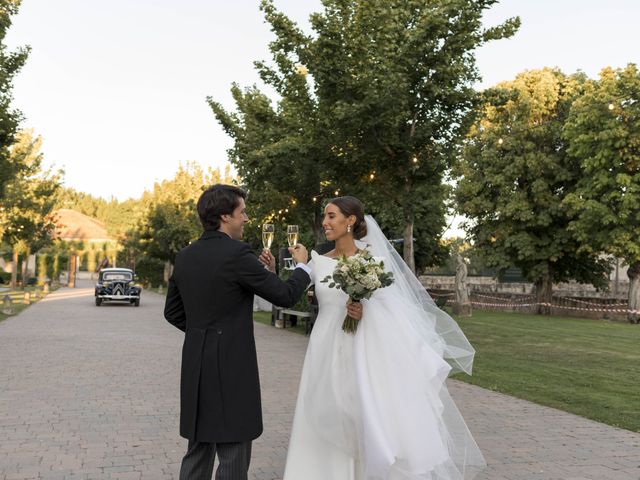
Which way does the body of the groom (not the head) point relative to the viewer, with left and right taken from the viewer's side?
facing away from the viewer and to the right of the viewer

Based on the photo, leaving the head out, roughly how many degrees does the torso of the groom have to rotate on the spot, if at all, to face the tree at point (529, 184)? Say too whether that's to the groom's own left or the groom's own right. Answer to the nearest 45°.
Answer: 0° — they already face it

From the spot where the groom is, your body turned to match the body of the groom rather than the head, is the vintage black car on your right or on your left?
on your left

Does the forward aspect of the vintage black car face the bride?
yes

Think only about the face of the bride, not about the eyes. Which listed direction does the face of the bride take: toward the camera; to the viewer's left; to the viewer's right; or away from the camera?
to the viewer's left

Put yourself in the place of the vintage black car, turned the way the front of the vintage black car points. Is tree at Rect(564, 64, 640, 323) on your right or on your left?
on your left

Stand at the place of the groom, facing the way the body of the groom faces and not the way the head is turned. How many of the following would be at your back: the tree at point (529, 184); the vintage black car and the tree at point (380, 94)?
0

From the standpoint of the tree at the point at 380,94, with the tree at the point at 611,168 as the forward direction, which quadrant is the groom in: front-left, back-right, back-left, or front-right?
back-right

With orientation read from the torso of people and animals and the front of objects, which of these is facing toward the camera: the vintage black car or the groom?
the vintage black car

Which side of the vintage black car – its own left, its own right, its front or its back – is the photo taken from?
front

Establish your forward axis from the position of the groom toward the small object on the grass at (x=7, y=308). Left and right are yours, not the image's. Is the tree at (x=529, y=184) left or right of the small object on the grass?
right

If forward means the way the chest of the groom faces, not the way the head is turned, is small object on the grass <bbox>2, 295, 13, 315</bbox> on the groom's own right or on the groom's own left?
on the groom's own left

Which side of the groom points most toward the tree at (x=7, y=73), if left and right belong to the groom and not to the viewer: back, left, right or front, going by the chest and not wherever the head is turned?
left

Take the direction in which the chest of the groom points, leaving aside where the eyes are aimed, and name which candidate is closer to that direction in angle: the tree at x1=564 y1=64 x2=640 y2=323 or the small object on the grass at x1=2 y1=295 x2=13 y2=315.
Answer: the tree

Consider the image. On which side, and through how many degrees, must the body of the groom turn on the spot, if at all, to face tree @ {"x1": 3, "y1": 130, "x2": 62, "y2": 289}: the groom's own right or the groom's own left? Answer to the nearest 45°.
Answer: approximately 45° to the groom's own left

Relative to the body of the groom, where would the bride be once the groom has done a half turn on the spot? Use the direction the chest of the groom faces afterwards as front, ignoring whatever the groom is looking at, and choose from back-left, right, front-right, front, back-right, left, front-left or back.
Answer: back
